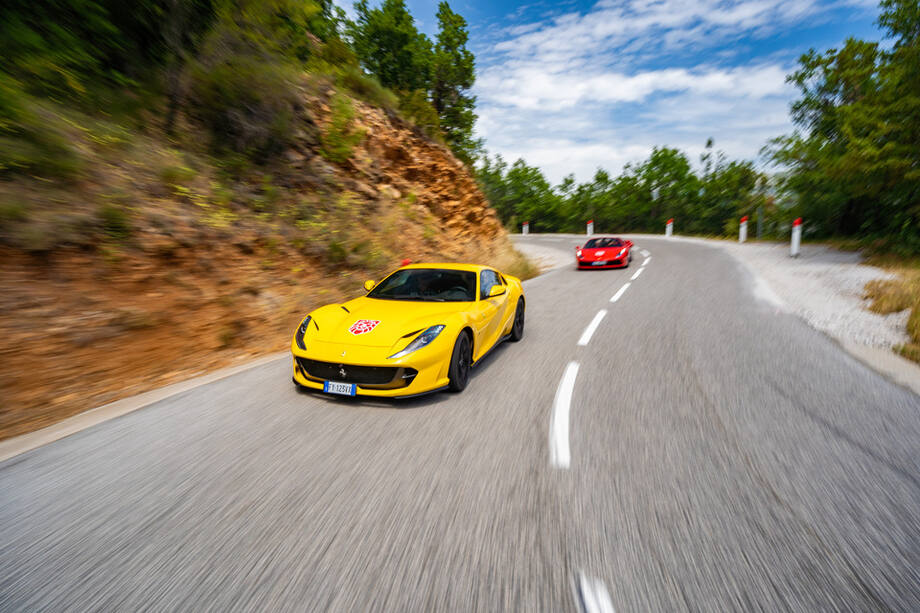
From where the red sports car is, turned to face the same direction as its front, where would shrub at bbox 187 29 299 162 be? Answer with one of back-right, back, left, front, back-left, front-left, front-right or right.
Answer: front-right

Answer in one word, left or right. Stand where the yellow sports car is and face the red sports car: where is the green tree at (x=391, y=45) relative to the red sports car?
left

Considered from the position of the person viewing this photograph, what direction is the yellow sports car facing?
facing the viewer and to the left of the viewer

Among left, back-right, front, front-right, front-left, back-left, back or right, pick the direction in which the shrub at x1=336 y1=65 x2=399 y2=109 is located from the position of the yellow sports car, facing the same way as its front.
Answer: back-right

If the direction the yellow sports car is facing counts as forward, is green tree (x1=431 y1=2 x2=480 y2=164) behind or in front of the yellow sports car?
behind

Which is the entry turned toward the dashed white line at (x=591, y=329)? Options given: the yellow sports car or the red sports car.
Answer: the red sports car

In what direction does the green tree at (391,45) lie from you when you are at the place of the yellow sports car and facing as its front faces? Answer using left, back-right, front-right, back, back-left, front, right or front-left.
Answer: back-right

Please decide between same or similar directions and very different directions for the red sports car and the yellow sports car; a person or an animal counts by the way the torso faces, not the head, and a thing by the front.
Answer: same or similar directions

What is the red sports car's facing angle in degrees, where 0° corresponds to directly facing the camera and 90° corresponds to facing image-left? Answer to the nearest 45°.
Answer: approximately 0°

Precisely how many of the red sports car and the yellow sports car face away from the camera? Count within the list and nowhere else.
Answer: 0

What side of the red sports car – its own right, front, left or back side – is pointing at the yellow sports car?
front

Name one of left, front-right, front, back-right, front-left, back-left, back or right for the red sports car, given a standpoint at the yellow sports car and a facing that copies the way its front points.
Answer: back

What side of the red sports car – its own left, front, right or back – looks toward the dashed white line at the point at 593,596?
front

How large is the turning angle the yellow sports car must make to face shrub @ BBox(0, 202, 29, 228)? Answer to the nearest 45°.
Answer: approximately 45° to its right

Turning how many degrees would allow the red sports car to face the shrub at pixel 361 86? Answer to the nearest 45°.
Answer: approximately 90° to its right
